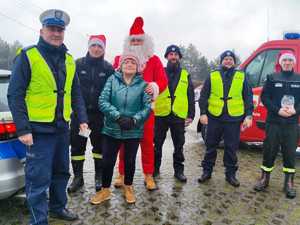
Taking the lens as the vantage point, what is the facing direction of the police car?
facing away from the viewer and to the left of the viewer

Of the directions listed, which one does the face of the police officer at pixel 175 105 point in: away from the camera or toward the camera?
toward the camera

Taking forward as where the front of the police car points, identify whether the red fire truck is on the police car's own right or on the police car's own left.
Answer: on the police car's own right

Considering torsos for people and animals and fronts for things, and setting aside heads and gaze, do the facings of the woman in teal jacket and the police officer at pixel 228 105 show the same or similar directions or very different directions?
same or similar directions

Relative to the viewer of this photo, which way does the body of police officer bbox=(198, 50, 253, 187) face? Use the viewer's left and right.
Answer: facing the viewer

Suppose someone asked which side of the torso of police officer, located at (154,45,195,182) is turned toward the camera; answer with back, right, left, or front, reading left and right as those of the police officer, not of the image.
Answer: front

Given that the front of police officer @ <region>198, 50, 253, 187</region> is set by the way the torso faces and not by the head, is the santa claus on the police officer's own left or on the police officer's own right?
on the police officer's own right

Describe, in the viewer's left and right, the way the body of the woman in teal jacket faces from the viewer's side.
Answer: facing the viewer

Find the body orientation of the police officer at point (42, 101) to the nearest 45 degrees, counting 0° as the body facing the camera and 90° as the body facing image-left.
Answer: approximately 315°

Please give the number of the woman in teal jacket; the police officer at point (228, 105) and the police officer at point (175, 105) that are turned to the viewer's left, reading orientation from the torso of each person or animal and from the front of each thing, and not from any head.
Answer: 0

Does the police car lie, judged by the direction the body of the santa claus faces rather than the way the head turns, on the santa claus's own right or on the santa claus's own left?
on the santa claus's own right

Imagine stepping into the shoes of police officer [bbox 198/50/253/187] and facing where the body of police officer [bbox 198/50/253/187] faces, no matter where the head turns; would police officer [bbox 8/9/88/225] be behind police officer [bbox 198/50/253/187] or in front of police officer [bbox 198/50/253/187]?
in front
